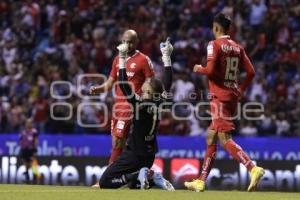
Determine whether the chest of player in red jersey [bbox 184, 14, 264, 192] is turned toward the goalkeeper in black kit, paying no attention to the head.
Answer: no

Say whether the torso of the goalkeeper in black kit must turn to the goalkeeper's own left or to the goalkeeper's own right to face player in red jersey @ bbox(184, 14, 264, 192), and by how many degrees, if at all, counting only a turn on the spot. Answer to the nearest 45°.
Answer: approximately 135° to the goalkeeper's own right

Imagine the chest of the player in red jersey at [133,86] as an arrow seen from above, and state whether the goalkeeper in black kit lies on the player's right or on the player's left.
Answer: on the player's left

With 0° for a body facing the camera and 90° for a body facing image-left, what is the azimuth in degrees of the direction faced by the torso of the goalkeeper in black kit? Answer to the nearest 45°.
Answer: approximately 135°

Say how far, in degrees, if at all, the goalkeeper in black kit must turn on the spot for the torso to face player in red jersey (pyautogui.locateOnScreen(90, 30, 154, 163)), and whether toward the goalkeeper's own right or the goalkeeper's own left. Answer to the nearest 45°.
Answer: approximately 45° to the goalkeeper's own right

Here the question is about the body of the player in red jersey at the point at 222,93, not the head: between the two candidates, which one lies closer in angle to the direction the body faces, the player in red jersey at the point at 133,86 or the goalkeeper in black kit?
the player in red jersey

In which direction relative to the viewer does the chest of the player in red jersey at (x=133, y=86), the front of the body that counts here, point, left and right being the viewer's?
facing the viewer and to the left of the viewer

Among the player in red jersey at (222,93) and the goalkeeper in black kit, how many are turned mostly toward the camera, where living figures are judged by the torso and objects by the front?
0

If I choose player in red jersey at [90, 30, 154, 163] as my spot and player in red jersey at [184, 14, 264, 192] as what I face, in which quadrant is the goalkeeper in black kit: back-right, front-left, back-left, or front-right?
front-right

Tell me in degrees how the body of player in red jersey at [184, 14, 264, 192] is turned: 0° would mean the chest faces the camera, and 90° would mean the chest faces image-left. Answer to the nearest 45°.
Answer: approximately 135°

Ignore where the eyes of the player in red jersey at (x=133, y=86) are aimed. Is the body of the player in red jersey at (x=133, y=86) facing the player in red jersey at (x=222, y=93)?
no

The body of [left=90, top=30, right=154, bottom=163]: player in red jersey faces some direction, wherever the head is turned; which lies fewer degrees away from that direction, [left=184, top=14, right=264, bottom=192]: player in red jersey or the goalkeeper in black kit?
the goalkeeper in black kit
